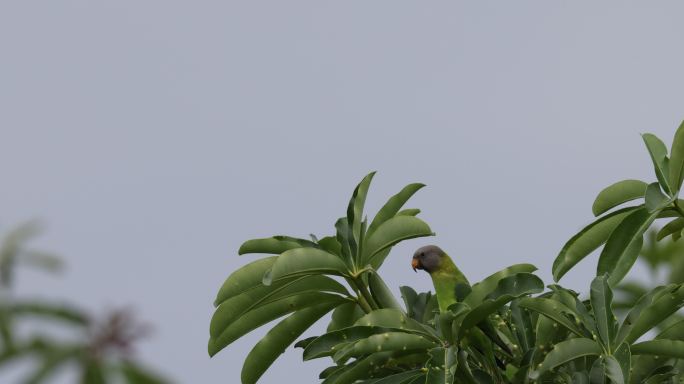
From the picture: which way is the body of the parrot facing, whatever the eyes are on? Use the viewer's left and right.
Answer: facing to the left of the viewer
